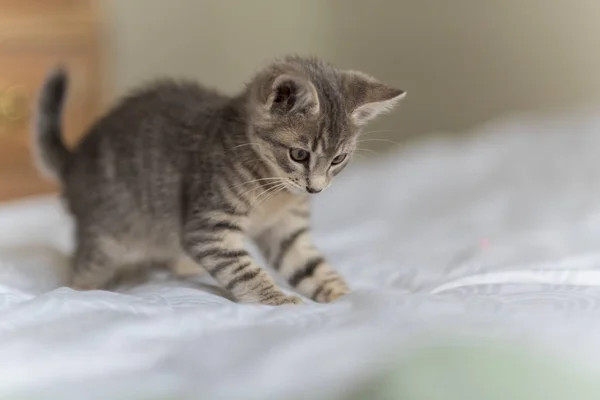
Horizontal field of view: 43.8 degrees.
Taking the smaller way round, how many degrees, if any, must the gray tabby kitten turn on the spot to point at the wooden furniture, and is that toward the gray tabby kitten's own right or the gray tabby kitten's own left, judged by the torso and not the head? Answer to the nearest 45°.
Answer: approximately 180°

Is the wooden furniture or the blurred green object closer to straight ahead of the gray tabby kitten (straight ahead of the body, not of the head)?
the blurred green object

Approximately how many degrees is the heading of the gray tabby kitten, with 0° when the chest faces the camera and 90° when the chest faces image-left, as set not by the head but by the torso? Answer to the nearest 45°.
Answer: approximately 315°

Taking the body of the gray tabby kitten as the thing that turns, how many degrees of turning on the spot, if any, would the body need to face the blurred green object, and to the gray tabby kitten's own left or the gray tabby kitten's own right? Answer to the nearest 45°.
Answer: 0° — it already faces it
